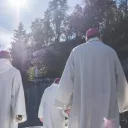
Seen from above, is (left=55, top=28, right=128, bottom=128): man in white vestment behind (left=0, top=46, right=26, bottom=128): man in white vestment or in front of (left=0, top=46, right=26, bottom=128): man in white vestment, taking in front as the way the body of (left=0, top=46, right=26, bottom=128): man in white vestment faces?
behind

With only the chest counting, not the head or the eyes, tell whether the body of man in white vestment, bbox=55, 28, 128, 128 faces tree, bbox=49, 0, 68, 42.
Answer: yes

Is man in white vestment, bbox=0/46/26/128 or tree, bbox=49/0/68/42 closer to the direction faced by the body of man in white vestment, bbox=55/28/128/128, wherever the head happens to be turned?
the tree

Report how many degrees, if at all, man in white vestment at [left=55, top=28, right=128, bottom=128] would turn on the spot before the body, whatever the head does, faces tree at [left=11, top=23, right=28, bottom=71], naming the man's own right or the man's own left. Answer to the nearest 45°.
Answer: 0° — they already face it

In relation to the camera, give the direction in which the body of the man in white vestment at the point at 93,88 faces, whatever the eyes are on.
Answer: away from the camera

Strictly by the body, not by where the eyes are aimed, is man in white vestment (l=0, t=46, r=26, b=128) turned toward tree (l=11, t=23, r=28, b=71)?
yes

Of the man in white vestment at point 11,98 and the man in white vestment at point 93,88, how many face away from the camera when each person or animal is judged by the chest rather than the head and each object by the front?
2

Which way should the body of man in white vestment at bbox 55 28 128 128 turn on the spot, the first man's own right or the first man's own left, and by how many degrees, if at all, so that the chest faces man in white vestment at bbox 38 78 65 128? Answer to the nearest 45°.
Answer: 0° — they already face them

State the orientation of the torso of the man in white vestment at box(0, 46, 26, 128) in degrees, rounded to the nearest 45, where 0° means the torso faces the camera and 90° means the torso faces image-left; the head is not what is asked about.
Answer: approximately 180°
